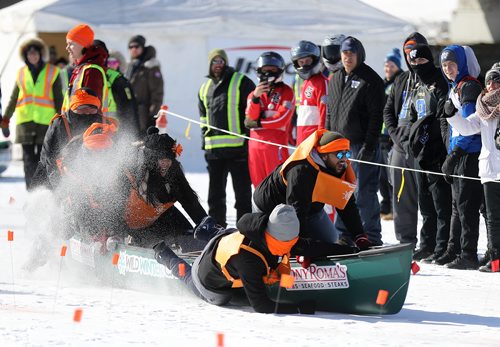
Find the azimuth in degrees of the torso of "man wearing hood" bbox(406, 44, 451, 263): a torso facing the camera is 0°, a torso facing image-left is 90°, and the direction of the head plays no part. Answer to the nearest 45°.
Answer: approximately 45°

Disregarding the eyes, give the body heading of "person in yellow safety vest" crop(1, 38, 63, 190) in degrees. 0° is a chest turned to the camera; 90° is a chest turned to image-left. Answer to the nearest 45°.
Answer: approximately 0°

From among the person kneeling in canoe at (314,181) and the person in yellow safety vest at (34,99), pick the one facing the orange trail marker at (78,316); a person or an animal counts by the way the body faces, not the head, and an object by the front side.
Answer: the person in yellow safety vest

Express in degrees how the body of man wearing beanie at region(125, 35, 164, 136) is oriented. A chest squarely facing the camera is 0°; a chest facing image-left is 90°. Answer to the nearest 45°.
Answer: approximately 45°
